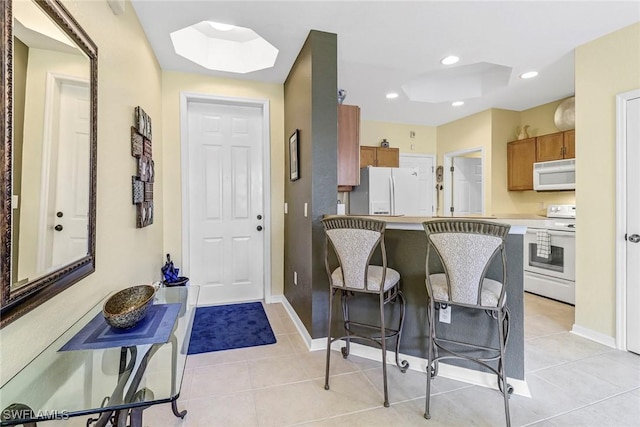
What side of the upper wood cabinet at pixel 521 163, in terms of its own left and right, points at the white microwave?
left

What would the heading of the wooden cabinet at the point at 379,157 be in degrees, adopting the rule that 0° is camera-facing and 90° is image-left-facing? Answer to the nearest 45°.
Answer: approximately 0°

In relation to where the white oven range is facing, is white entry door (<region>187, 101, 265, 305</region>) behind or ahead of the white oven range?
ahead

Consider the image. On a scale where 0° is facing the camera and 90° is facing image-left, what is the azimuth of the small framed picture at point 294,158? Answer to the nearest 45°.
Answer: approximately 90°

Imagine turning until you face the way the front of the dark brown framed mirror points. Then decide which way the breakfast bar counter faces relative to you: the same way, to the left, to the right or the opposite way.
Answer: to the right

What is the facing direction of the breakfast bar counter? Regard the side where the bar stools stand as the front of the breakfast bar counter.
toward the camera

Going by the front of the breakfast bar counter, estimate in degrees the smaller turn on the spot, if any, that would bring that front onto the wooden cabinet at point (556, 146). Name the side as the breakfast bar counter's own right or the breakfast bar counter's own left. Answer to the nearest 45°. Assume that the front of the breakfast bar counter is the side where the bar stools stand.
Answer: approximately 135° to the breakfast bar counter's own left

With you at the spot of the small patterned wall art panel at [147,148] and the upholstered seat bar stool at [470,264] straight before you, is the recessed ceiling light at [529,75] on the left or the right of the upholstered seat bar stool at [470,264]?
left

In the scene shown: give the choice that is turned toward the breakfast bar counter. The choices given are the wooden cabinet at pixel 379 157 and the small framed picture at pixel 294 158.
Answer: the wooden cabinet

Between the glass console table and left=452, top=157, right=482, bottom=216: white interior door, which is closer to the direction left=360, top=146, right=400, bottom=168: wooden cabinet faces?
the glass console table
